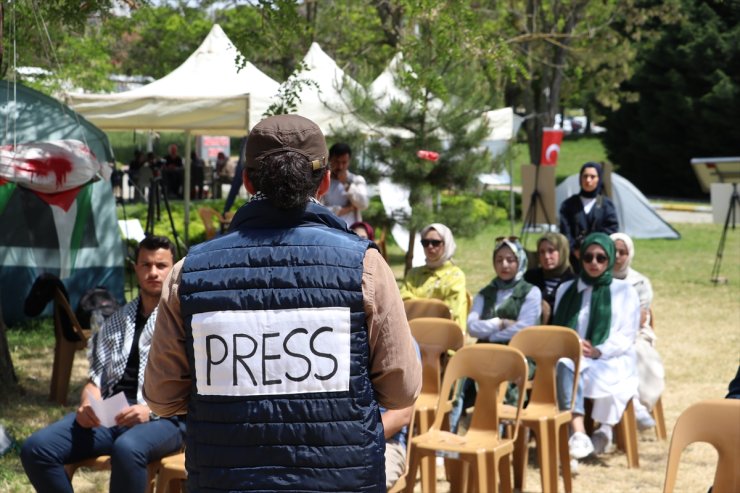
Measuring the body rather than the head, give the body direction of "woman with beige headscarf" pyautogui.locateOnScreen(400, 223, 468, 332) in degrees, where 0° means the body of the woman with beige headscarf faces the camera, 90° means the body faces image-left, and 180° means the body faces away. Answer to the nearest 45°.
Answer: approximately 45°

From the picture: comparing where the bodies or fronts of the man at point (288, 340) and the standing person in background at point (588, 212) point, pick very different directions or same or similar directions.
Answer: very different directions

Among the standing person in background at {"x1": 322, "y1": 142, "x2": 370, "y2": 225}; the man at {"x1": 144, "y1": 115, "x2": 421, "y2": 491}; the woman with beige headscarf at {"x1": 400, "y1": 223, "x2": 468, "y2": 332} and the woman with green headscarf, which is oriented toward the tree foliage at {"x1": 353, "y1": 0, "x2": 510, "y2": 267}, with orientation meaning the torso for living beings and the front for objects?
the man

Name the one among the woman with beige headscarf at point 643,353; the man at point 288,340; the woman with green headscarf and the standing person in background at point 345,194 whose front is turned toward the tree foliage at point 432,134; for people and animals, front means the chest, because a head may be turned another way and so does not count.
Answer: the man

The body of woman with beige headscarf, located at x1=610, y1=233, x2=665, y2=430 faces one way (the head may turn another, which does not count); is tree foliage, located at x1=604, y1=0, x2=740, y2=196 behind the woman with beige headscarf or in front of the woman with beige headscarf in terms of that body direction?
behind

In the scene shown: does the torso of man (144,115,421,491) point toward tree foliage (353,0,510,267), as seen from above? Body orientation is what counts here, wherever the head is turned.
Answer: yes

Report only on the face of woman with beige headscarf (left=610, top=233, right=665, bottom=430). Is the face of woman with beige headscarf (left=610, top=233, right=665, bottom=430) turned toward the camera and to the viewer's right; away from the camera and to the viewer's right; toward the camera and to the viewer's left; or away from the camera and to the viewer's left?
toward the camera and to the viewer's left

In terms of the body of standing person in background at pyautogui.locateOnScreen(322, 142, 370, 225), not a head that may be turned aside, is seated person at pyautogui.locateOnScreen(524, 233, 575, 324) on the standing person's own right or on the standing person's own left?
on the standing person's own left

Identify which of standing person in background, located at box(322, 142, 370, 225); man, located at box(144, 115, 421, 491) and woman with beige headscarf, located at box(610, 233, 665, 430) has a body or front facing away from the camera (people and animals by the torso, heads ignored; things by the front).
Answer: the man

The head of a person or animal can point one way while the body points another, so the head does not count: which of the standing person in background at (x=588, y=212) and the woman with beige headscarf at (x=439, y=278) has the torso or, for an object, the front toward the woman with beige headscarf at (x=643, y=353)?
the standing person in background

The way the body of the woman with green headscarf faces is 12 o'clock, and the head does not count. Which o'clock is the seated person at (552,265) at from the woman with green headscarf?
The seated person is roughly at 5 o'clock from the woman with green headscarf.
